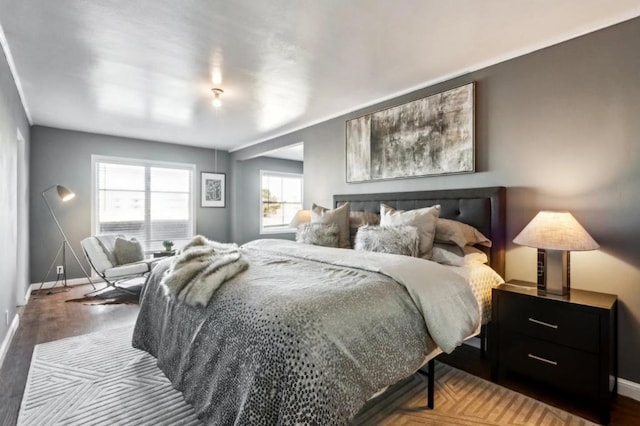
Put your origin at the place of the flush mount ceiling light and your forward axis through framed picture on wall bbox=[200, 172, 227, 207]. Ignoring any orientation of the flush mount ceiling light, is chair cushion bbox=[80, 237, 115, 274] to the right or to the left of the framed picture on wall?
left

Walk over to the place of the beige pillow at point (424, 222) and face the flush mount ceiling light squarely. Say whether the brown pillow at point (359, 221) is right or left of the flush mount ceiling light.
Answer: right

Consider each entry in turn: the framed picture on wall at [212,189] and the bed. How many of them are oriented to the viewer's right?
0

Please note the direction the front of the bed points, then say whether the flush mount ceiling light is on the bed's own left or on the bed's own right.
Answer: on the bed's own right

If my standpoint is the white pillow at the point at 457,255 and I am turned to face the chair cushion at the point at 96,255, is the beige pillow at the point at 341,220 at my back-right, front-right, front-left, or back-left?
front-right

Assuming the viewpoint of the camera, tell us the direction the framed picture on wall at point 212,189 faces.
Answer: facing the viewer

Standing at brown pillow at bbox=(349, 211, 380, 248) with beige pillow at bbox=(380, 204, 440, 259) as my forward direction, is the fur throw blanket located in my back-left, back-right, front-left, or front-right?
front-right

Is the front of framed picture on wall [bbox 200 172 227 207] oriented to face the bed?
yes

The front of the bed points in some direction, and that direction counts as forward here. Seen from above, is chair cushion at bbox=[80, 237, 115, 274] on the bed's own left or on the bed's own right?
on the bed's own right

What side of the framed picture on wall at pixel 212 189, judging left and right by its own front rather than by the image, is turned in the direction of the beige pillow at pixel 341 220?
front

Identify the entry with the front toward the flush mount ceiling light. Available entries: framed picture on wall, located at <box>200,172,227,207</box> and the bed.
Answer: the framed picture on wall

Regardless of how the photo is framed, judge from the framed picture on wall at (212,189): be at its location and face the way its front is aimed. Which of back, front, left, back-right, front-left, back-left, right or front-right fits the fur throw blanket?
front

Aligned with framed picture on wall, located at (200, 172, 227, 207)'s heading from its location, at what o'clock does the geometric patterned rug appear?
The geometric patterned rug is roughly at 12 o'clock from the framed picture on wall.

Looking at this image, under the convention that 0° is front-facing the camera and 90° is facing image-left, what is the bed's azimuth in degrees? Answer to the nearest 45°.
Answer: approximately 45°
